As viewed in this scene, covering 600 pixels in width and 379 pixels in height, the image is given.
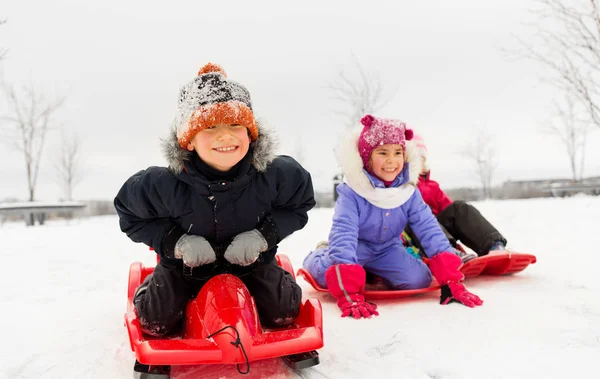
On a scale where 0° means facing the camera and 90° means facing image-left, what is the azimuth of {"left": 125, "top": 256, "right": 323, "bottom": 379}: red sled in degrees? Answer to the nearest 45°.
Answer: approximately 0°

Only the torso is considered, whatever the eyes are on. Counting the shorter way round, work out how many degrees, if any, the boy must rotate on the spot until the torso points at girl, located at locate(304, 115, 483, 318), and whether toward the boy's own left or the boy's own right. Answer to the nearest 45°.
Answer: approximately 135° to the boy's own left

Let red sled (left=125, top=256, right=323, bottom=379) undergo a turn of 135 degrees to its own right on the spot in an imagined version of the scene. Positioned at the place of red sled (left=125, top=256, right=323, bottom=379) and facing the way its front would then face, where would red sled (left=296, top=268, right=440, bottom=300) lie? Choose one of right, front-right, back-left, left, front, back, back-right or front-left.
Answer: right

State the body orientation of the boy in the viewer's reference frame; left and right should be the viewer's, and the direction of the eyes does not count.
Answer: facing the viewer

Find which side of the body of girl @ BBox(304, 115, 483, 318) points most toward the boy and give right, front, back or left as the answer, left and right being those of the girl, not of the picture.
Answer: right

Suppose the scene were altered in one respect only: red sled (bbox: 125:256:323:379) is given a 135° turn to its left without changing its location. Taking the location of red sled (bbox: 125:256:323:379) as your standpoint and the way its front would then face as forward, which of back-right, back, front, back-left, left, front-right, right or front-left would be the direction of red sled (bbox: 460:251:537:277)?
front
